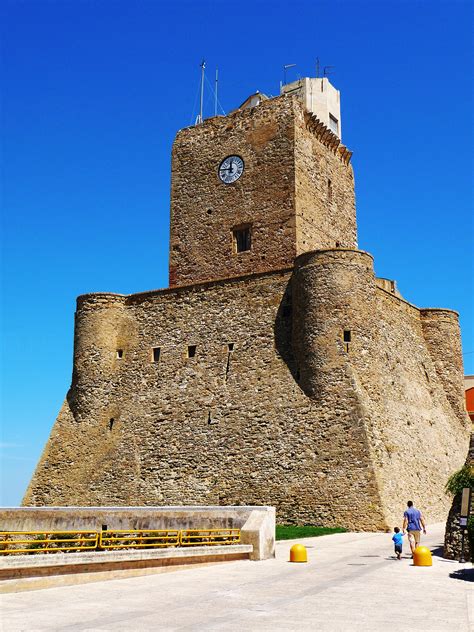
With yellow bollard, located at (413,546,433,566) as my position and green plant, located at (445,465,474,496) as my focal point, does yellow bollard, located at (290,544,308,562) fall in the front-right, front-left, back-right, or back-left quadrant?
back-left

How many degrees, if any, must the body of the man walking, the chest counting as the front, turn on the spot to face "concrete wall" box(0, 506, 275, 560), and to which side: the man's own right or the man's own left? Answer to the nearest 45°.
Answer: approximately 90° to the man's own left

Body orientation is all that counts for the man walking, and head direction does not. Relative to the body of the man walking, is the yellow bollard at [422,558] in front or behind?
behind

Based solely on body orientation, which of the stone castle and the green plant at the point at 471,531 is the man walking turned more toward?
the stone castle

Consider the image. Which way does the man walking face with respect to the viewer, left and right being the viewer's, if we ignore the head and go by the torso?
facing away from the viewer

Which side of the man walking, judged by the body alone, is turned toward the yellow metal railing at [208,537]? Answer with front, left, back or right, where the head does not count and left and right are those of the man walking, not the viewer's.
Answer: left

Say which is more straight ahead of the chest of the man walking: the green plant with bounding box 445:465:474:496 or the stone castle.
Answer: the stone castle
